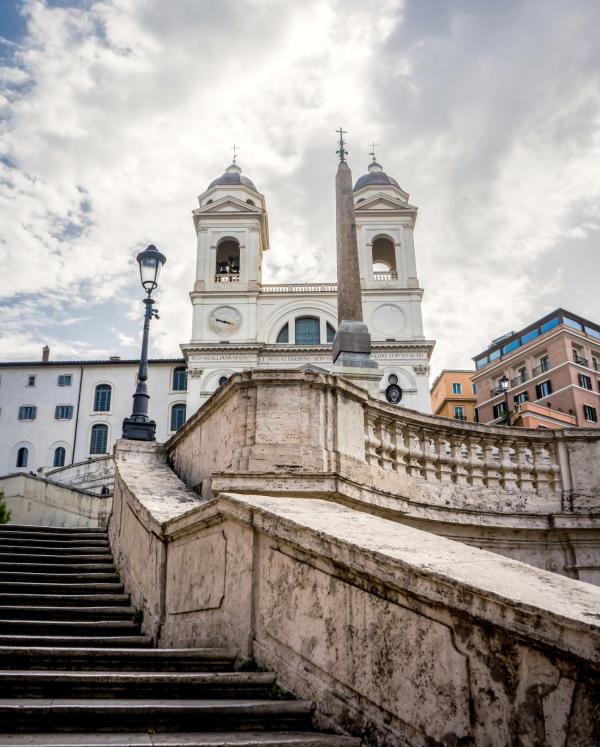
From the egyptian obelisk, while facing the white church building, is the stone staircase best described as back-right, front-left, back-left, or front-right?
back-left

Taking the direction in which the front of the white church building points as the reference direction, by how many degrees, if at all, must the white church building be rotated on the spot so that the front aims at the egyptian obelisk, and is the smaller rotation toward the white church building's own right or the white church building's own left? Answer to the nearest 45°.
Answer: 0° — it already faces it

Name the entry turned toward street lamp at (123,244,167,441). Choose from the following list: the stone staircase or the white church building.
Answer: the white church building

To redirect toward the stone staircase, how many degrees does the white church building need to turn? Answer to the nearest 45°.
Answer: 0° — it already faces it

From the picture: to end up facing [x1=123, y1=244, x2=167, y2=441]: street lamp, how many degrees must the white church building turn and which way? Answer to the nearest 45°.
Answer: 0° — it already faces it

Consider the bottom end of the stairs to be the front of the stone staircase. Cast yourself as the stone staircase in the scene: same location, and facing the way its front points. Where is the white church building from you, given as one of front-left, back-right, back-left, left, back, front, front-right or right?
back

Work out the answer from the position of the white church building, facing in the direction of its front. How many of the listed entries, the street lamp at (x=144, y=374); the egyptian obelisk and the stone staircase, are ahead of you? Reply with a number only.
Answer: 3

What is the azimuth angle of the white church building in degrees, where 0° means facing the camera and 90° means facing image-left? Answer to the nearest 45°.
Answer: approximately 0°

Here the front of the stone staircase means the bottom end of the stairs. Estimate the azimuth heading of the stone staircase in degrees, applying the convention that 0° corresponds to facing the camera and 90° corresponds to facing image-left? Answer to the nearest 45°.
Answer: approximately 0°

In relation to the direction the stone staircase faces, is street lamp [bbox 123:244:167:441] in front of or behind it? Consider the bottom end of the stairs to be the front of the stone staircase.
behind

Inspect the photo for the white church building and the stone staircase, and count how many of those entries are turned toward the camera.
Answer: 2
